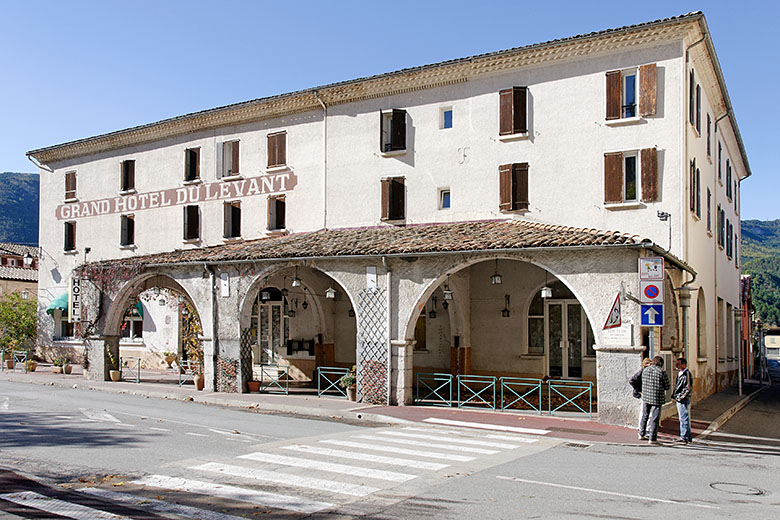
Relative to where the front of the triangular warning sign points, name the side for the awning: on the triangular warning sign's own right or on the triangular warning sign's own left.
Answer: on the triangular warning sign's own right

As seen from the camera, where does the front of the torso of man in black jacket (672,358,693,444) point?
to the viewer's left

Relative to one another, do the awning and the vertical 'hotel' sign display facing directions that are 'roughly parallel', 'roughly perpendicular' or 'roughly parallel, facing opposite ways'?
roughly perpendicular

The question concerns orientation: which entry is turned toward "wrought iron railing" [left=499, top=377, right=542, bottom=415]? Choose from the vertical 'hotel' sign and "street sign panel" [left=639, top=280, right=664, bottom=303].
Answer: the vertical 'hotel' sign

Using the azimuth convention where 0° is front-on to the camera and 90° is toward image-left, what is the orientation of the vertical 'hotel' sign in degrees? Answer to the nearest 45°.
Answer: approximately 315°

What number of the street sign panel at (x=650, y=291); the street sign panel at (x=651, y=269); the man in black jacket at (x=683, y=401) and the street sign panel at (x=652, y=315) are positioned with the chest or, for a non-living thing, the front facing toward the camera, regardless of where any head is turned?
3

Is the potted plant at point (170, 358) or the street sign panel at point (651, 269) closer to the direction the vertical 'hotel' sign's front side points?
the street sign panel

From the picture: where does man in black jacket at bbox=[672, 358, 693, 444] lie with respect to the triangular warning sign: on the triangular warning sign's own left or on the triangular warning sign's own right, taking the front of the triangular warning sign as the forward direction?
on the triangular warning sign's own left

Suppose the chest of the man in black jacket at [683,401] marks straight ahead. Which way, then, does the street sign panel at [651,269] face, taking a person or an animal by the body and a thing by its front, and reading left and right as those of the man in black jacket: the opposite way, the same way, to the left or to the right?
to the left

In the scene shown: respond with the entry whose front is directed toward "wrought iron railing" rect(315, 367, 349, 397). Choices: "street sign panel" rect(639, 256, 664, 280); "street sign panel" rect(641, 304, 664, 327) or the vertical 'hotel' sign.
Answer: the vertical 'hotel' sign
